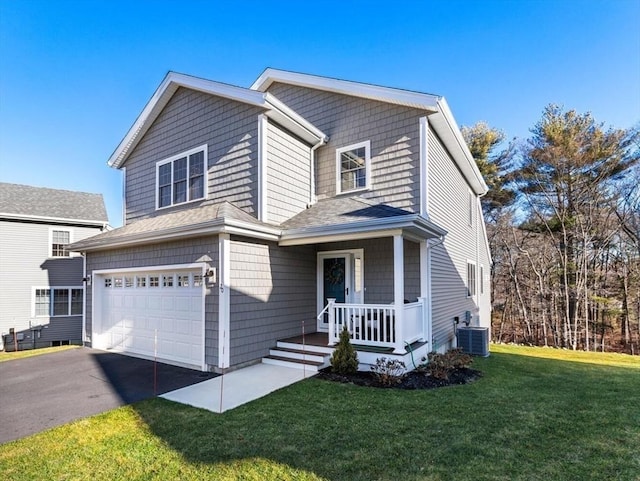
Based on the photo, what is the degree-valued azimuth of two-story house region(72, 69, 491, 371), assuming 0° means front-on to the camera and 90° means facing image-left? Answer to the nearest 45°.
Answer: approximately 45°

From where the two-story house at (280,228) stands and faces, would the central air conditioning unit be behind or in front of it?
behind

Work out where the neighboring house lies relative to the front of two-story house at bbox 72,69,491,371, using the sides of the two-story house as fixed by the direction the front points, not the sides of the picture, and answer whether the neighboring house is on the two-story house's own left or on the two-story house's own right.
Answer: on the two-story house's own right

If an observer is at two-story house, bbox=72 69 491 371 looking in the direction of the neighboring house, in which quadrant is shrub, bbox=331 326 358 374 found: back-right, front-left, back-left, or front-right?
back-left

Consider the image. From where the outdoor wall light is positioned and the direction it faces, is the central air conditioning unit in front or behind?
behind

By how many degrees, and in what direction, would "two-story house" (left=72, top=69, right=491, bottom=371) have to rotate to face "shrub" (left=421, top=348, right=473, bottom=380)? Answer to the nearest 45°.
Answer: approximately 90° to its left

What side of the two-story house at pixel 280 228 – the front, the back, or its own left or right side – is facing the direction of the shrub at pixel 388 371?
left

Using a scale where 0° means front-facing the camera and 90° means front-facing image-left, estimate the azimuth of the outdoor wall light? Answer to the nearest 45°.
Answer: approximately 45°

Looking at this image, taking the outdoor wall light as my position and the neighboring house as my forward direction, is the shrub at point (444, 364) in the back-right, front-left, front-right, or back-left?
back-right
